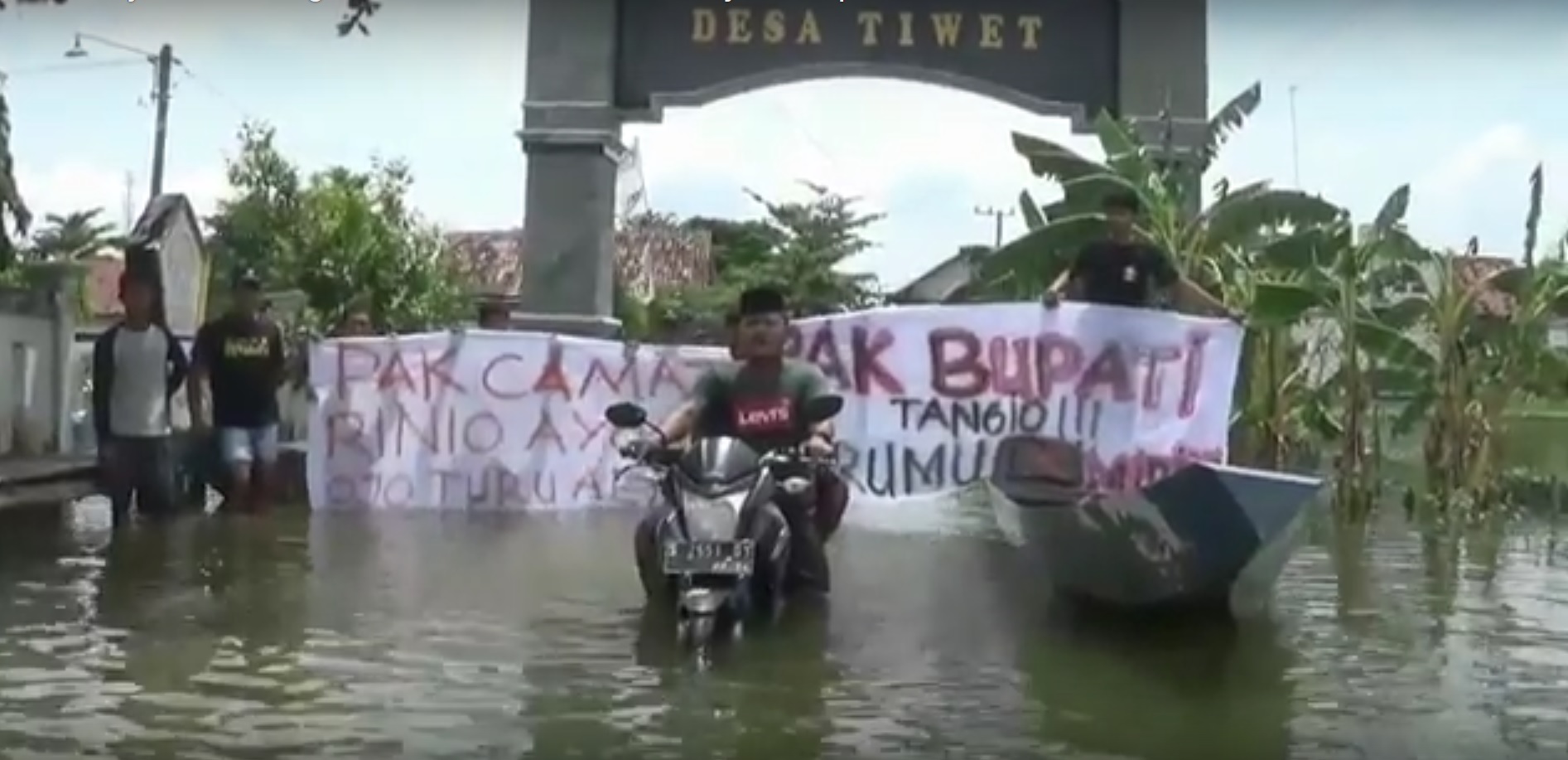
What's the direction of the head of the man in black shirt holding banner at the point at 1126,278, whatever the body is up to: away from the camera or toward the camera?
toward the camera

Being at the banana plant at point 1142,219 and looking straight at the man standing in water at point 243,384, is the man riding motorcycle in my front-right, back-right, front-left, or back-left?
front-left

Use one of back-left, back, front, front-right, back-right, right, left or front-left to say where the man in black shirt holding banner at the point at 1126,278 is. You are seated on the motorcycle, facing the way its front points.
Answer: back-left

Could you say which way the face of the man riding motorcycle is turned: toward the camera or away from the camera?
toward the camera

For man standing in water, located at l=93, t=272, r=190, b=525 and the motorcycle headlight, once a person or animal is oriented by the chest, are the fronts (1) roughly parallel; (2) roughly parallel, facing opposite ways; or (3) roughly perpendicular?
roughly parallel

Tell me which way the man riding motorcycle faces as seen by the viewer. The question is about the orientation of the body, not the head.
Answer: toward the camera

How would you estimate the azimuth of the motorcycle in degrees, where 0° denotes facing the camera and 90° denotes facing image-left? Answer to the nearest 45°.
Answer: approximately 0°

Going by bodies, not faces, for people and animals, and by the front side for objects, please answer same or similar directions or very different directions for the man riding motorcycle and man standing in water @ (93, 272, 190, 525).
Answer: same or similar directions

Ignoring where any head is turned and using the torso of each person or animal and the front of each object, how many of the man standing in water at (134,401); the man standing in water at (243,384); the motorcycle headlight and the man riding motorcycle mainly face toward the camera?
4

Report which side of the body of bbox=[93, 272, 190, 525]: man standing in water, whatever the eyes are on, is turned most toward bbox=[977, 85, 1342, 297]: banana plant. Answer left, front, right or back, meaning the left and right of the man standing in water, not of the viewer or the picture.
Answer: left

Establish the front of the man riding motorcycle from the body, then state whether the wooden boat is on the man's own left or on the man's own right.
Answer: on the man's own left

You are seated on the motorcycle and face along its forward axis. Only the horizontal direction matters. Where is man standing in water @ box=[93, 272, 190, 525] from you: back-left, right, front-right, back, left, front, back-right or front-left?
back-right

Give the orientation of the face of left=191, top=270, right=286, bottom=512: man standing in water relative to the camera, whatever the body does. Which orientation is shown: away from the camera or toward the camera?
toward the camera
